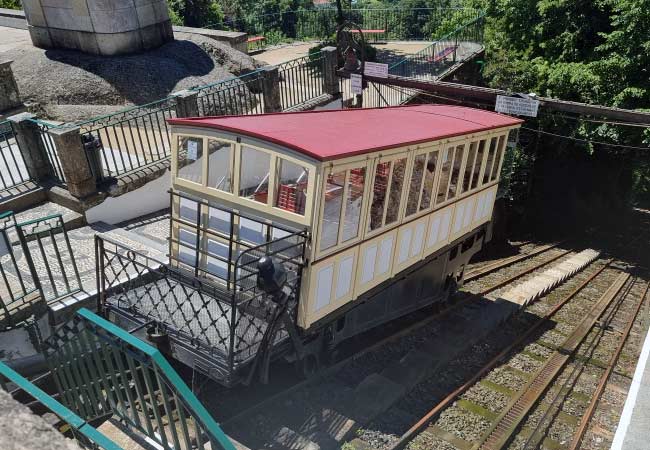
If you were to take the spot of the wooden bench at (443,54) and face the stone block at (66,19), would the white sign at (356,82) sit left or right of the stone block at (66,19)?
left

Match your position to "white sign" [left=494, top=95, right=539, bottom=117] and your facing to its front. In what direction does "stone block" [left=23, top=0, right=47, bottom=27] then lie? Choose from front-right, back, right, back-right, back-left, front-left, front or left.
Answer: right

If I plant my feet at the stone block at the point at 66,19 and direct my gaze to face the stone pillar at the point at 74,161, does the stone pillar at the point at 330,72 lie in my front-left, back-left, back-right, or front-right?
front-left

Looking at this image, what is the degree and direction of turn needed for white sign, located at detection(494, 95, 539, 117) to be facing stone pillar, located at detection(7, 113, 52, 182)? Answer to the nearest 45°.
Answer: approximately 45° to its right

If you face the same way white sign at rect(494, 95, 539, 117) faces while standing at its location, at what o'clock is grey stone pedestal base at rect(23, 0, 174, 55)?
The grey stone pedestal base is roughly at 3 o'clock from the white sign.

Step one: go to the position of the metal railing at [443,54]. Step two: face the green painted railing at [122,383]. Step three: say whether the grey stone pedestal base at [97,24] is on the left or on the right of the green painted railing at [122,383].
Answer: right

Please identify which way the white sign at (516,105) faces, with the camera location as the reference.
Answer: facing the viewer

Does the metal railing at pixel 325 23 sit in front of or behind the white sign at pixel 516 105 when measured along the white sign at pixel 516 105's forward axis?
behind
